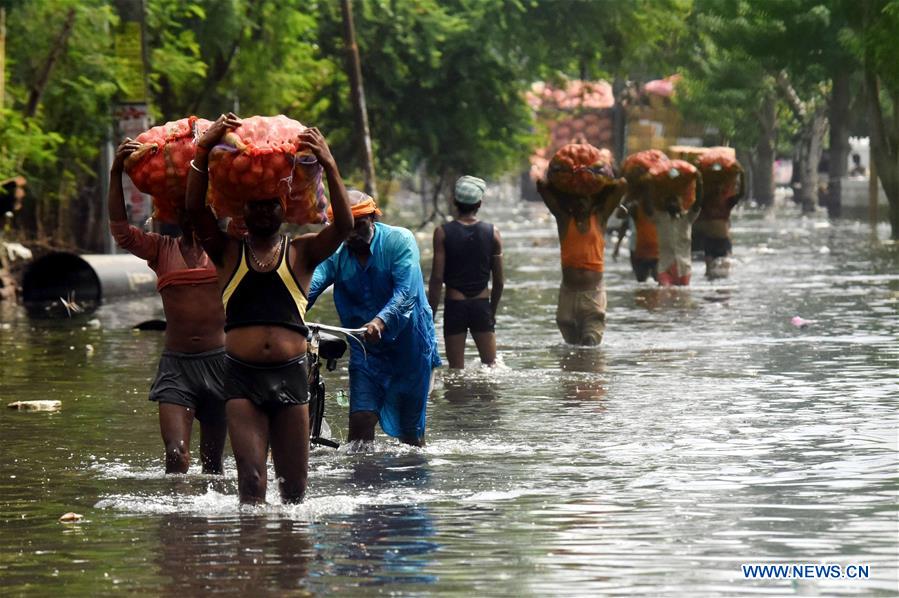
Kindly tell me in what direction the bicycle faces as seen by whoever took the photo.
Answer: facing the viewer

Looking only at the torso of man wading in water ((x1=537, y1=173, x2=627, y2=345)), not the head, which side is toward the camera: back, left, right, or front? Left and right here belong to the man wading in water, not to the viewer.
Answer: front

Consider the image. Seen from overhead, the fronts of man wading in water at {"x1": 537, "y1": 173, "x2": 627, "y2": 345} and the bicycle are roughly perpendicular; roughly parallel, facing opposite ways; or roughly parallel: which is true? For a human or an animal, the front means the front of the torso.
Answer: roughly parallel

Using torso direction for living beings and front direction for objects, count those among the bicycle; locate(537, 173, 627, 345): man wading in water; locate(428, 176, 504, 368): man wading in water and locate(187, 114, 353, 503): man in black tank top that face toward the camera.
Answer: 3

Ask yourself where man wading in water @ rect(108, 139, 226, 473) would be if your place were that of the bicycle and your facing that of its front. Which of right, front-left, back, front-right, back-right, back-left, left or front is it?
right

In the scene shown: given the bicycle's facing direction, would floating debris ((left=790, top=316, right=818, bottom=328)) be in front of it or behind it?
behind

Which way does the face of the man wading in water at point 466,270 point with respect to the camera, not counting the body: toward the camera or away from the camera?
away from the camera

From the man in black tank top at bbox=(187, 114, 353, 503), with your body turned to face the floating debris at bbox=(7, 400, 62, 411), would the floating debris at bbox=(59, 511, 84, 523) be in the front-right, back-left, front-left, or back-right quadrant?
front-left

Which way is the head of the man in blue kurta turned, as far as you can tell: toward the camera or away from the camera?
toward the camera

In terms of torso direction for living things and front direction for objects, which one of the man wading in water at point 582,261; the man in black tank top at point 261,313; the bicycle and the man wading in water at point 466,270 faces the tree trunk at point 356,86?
the man wading in water at point 466,270

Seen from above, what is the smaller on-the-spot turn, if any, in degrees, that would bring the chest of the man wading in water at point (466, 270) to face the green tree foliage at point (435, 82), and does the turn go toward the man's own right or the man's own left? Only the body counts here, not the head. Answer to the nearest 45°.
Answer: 0° — they already face it

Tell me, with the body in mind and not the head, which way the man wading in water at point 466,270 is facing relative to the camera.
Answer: away from the camera

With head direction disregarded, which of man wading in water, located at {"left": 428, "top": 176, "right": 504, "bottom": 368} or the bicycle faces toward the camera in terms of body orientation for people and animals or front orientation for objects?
the bicycle

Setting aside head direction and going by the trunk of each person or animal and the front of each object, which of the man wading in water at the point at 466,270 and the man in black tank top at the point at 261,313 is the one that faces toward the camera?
the man in black tank top

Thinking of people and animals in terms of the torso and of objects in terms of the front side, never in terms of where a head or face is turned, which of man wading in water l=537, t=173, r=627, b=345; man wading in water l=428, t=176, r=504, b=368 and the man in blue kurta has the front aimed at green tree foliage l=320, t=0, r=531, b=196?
man wading in water l=428, t=176, r=504, b=368

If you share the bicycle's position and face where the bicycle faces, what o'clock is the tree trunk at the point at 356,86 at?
The tree trunk is roughly at 6 o'clock from the bicycle.
